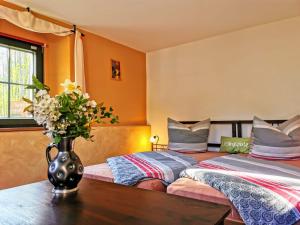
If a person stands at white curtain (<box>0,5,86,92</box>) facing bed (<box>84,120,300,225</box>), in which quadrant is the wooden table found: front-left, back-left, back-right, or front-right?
front-right

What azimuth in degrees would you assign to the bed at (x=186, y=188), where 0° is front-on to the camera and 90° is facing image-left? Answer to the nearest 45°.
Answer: approximately 45°

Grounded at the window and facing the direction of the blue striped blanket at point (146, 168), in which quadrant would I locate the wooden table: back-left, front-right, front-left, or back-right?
front-right

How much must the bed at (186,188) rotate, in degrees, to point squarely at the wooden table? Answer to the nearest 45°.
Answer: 0° — it already faces it

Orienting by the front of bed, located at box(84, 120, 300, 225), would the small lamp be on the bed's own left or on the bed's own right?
on the bed's own right

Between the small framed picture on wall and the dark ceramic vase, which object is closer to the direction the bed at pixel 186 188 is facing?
the dark ceramic vase

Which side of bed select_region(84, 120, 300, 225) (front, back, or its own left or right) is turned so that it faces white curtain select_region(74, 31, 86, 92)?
right

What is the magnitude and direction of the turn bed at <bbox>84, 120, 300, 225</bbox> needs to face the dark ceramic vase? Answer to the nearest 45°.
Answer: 0° — it already faces it

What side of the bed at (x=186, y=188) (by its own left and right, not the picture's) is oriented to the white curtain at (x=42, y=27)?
right

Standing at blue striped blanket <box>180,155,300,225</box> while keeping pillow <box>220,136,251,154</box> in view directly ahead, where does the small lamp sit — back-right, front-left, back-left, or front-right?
front-left

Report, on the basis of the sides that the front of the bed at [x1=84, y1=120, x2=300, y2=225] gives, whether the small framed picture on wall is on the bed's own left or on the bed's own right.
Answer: on the bed's own right
